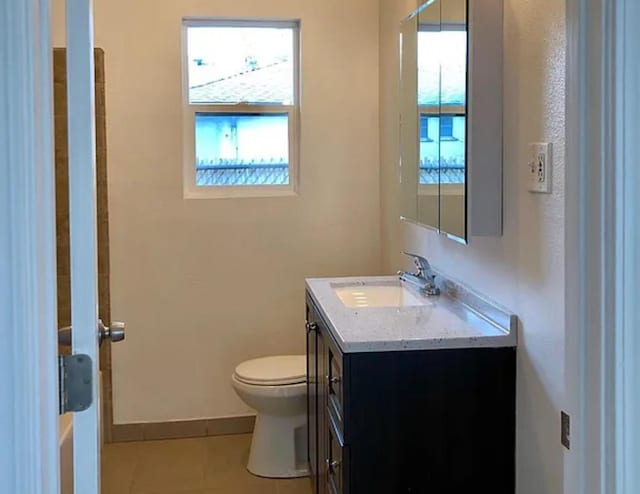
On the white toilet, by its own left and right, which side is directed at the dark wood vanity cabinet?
left

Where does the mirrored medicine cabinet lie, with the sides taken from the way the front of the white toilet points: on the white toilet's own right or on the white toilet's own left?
on the white toilet's own left
